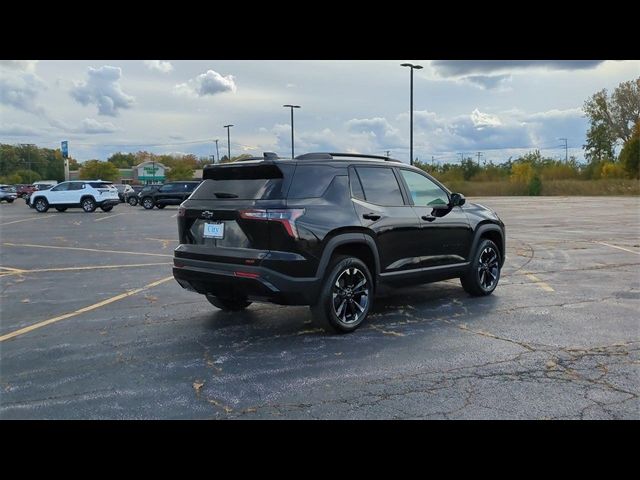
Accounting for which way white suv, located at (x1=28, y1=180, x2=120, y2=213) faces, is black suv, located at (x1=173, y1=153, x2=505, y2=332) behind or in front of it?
behind

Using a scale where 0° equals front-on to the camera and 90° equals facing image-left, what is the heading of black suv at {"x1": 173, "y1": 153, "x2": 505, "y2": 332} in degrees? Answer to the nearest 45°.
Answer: approximately 225°

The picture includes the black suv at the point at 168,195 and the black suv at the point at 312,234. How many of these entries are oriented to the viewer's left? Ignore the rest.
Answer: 1

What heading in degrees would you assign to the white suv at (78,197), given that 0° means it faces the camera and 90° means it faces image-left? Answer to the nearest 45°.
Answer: approximately 135°

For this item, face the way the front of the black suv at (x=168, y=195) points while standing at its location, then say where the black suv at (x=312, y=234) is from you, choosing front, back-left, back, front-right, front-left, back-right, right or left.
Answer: left

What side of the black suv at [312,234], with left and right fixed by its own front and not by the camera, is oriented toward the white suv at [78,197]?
left

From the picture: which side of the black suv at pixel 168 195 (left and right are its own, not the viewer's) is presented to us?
left
